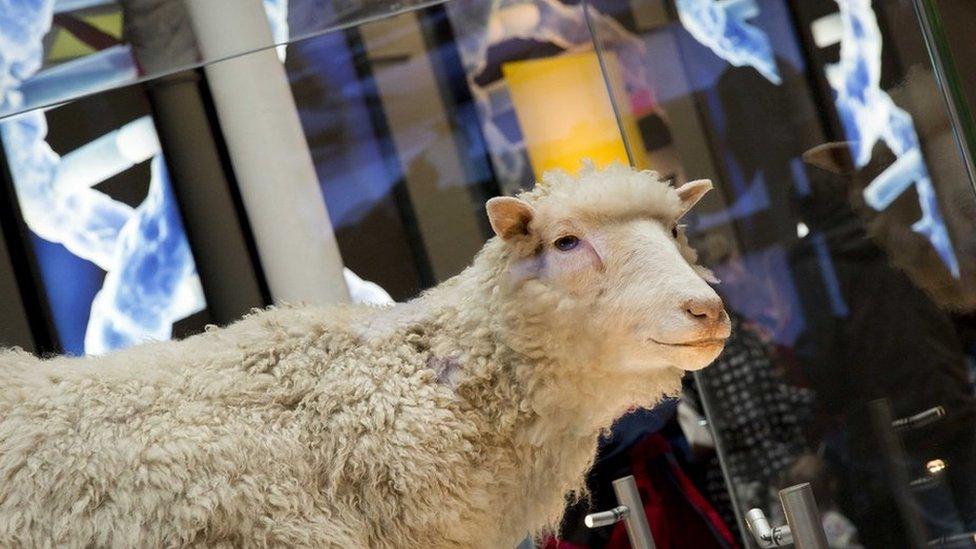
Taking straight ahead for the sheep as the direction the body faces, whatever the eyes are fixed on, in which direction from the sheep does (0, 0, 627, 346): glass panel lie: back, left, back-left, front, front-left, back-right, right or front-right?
left

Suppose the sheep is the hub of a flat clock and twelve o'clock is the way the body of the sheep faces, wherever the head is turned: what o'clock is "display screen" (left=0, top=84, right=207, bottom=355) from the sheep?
The display screen is roughly at 8 o'clock from the sheep.

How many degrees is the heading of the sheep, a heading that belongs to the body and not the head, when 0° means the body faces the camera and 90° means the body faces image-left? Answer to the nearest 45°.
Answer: approximately 270°

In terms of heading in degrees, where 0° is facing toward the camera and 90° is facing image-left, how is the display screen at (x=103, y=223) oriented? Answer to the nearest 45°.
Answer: approximately 0°

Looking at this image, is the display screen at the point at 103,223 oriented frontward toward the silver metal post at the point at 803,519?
no

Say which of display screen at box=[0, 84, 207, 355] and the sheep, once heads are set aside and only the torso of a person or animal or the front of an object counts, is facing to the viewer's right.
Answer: the sheep

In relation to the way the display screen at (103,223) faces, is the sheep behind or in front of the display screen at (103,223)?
in front

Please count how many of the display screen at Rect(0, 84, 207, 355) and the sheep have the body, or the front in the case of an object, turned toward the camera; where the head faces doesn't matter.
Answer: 1

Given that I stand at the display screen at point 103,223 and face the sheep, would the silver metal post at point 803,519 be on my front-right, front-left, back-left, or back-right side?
front-left

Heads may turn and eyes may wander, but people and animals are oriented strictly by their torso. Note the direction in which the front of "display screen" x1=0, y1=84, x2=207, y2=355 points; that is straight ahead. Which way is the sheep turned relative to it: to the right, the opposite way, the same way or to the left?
to the left
